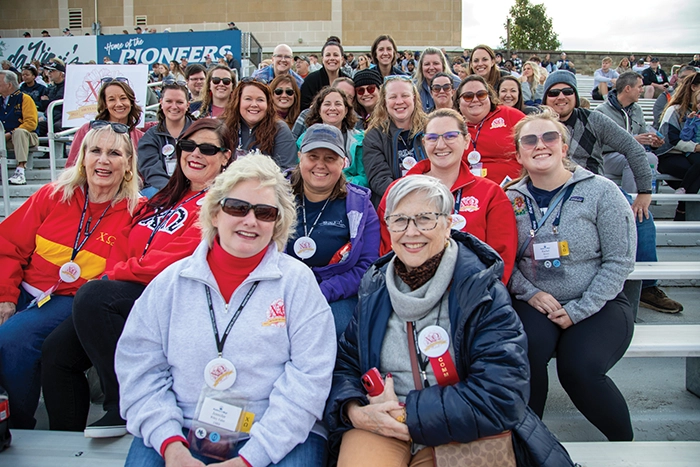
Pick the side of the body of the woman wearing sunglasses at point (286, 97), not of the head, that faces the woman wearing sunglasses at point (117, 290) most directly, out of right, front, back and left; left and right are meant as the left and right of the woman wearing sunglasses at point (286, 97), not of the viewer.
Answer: front

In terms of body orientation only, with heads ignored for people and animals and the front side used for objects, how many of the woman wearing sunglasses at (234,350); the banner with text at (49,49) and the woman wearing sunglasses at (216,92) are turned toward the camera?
3

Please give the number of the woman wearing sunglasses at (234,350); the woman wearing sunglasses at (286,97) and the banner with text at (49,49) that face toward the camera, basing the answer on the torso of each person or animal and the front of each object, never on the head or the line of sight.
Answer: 3

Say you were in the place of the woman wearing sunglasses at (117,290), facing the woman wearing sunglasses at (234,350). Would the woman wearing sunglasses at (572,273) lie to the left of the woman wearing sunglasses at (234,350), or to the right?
left

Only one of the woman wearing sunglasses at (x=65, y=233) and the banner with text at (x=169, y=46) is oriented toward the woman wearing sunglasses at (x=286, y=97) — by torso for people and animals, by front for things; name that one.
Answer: the banner with text

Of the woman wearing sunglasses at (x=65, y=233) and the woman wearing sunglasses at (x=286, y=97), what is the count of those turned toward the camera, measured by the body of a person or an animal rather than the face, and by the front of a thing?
2

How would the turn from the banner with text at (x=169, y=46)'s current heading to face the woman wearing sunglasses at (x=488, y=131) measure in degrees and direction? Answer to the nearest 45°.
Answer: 0° — it already faces them

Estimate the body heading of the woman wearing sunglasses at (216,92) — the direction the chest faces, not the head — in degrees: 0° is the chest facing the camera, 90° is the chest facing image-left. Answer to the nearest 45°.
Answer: approximately 0°

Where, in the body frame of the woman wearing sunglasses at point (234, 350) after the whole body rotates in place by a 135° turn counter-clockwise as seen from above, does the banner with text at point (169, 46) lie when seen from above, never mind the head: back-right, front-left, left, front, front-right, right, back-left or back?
front-left

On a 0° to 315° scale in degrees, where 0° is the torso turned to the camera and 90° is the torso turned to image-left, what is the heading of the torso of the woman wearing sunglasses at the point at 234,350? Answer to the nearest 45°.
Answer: approximately 0°
